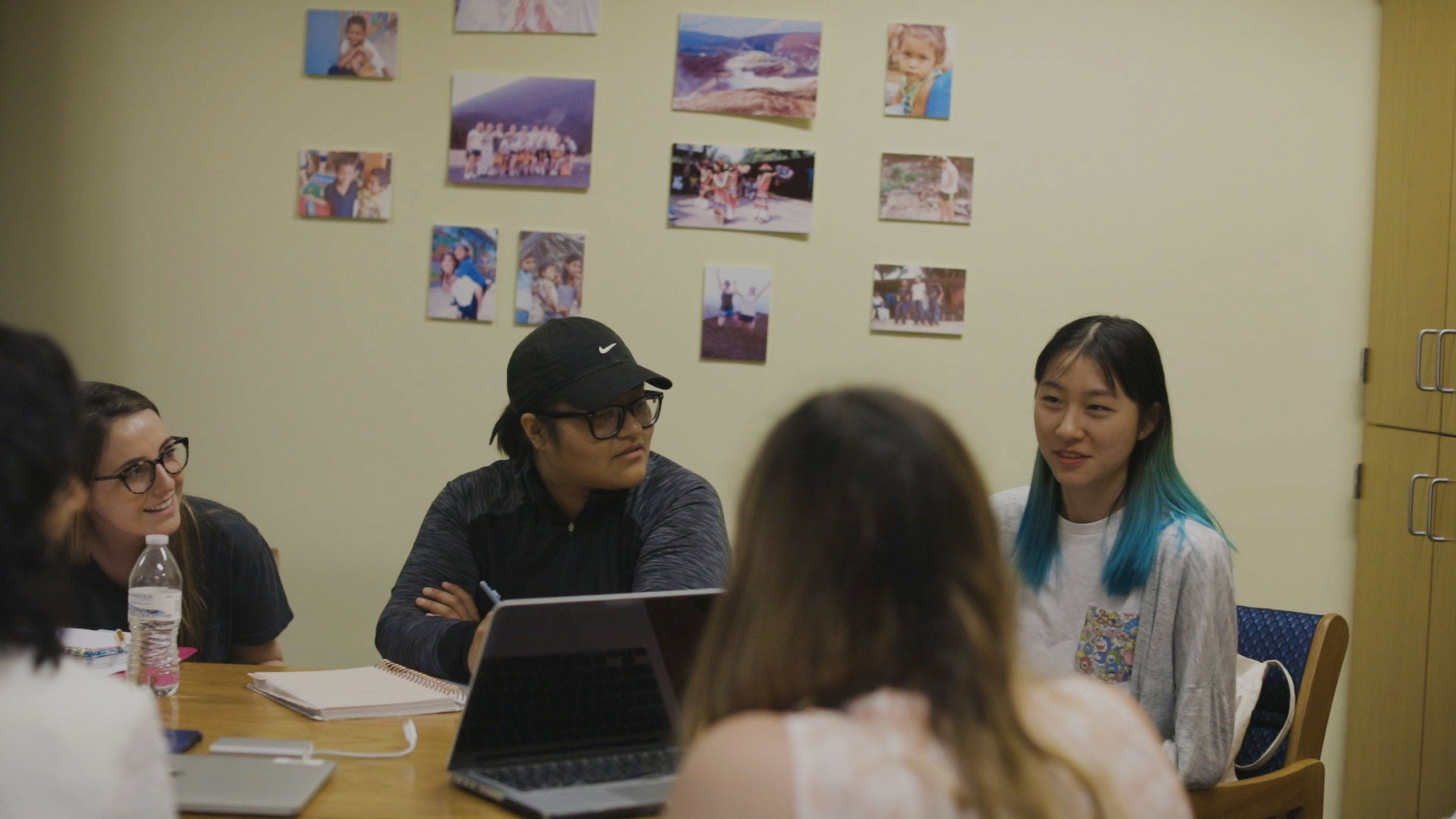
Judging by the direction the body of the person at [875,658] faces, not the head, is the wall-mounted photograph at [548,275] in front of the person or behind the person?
in front

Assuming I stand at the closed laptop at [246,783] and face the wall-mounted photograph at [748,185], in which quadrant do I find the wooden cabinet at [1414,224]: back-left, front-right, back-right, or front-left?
front-right

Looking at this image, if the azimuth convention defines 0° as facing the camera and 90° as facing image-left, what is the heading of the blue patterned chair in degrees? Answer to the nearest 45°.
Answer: approximately 45°

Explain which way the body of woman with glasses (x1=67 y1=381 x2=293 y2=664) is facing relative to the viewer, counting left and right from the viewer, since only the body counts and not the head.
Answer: facing the viewer and to the right of the viewer

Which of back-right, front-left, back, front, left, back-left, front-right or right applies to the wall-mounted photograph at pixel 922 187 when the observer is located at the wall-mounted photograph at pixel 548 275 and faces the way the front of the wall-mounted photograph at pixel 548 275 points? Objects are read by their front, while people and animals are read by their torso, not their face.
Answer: left

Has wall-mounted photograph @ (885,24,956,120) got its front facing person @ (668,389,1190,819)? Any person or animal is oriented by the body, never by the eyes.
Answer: yes

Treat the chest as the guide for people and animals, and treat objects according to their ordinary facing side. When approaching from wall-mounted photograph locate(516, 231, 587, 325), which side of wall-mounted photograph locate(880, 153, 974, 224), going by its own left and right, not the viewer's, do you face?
right

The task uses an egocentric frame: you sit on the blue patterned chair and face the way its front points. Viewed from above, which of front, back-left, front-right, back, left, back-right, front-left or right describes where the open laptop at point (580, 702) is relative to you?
front

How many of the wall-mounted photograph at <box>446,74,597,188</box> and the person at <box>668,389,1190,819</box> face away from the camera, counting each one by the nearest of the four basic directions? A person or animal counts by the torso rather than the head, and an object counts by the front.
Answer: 1

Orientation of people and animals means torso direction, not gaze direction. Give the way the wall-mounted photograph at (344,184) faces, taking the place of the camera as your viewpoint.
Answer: facing the viewer

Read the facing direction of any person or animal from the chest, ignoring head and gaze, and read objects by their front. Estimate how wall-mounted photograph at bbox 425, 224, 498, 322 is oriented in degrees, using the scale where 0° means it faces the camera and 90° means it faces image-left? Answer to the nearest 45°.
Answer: approximately 0°

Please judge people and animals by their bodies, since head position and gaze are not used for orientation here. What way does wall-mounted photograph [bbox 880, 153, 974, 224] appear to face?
toward the camera

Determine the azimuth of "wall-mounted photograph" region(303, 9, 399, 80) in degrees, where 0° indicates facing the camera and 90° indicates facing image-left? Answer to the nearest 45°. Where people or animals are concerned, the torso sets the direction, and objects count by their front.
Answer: approximately 0°

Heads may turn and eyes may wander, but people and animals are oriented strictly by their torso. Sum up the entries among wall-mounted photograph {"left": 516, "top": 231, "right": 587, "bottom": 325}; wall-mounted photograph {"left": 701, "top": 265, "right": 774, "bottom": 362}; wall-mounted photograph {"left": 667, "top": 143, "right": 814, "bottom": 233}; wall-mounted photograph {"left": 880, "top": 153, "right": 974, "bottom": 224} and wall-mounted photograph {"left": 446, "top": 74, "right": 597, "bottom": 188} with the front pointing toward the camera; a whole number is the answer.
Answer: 5

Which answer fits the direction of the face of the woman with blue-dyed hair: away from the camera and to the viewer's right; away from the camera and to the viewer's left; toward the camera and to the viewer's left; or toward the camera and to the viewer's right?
toward the camera and to the viewer's left

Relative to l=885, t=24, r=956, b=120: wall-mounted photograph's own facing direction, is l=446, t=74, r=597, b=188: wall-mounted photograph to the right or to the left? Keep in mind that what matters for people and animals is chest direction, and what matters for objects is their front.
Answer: on its right
